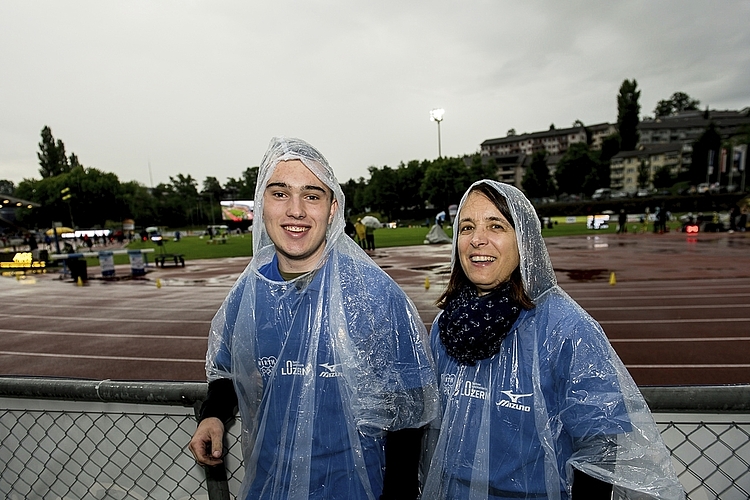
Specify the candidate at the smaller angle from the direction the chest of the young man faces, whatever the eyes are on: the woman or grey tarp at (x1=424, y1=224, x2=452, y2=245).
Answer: the woman

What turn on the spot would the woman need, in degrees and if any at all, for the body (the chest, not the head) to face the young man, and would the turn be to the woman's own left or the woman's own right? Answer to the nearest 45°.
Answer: approximately 45° to the woman's own right

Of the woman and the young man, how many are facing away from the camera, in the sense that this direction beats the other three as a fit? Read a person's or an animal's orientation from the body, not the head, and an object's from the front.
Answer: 0

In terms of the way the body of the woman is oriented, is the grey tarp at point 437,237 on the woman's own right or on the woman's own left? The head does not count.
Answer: on the woman's own right

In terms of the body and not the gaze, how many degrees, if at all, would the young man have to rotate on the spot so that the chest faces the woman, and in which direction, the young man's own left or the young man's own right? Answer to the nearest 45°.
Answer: approximately 90° to the young man's own left

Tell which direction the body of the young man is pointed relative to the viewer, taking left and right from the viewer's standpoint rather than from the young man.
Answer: facing the viewer

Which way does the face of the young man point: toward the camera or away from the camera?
toward the camera

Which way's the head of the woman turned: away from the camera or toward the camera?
toward the camera

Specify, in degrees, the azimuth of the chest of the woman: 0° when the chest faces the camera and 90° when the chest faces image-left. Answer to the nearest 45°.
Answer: approximately 45°

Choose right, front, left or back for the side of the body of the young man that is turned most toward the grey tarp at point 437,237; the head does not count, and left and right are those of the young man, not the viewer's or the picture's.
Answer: back
